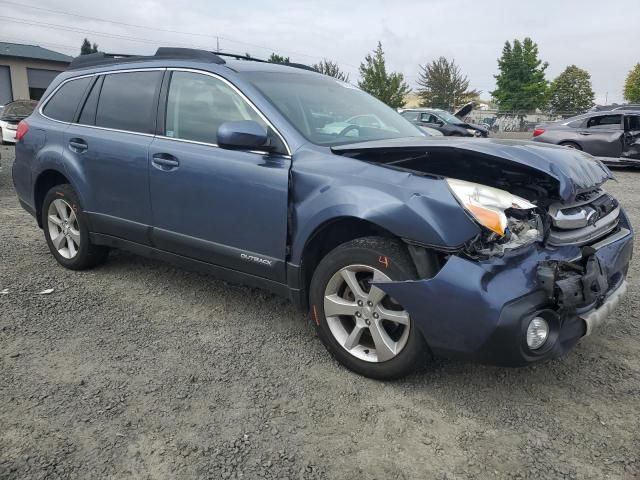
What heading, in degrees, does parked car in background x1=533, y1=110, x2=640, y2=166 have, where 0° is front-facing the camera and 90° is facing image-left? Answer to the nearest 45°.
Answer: approximately 270°

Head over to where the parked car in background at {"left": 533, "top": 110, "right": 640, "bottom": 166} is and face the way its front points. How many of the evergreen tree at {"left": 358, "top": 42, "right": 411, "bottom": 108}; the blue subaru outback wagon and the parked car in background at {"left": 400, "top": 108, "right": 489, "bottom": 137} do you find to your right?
1

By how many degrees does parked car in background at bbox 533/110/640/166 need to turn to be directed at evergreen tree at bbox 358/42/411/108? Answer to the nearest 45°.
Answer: approximately 135° to its left

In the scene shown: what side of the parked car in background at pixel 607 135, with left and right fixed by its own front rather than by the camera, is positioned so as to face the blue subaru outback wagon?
right

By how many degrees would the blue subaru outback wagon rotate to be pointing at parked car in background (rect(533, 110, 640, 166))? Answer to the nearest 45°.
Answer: approximately 90° to its left

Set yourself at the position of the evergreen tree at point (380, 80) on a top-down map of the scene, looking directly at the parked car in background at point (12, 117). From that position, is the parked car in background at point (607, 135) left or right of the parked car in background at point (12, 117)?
left

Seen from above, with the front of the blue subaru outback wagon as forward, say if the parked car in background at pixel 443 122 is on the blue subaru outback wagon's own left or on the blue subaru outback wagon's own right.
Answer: on the blue subaru outback wagon's own left

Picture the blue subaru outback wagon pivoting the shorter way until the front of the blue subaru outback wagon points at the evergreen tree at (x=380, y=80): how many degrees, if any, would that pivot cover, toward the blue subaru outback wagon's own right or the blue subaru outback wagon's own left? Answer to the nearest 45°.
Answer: approximately 135° to the blue subaru outback wagon's own left

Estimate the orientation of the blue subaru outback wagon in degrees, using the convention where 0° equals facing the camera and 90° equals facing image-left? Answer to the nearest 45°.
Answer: approximately 315°
